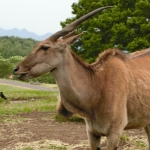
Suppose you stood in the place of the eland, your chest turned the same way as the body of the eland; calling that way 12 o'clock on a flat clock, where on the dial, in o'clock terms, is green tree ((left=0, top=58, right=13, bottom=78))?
The green tree is roughly at 4 o'clock from the eland.

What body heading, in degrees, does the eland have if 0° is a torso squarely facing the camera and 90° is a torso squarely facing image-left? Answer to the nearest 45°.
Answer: approximately 45°
